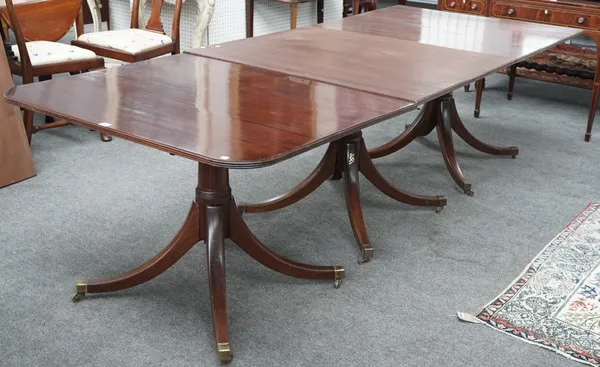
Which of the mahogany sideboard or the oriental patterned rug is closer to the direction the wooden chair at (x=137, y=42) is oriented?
the oriental patterned rug

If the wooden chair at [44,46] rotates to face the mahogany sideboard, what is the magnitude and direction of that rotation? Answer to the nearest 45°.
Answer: approximately 45° to its left

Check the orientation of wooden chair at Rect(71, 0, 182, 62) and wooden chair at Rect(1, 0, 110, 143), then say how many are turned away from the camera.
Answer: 0

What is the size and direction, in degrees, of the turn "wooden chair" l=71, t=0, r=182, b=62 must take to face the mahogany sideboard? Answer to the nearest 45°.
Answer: approximately 135° to its left

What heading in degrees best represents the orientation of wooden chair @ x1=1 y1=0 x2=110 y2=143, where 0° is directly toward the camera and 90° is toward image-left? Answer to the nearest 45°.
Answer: approximately 315°

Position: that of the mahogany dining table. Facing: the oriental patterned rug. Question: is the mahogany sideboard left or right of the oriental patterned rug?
left

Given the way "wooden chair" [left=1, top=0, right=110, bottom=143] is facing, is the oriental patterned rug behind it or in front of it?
in front

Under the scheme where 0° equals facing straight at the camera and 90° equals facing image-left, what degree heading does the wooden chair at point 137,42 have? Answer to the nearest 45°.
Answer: approximately 45°

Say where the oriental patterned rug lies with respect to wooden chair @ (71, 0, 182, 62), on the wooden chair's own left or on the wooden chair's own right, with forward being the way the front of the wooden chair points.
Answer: on the wooden chair's own left
